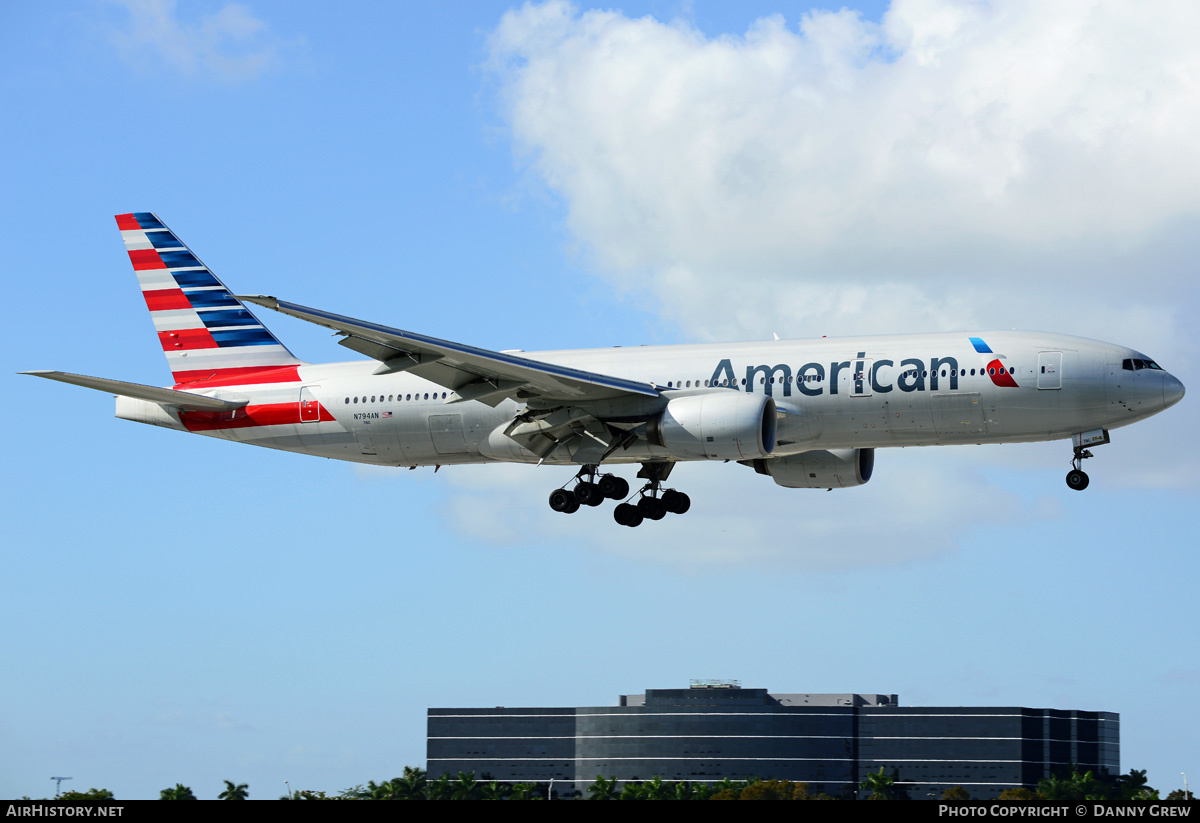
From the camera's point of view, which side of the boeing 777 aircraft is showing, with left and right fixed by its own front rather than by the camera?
right
